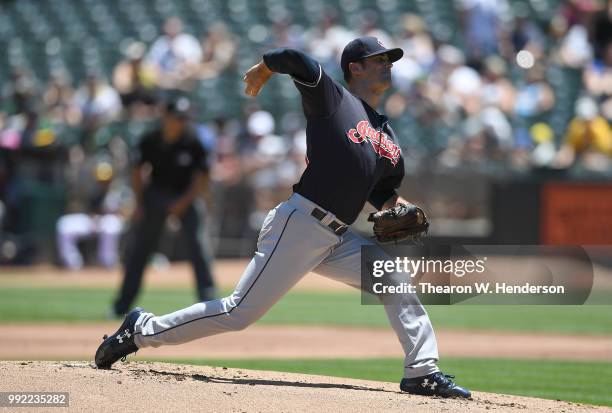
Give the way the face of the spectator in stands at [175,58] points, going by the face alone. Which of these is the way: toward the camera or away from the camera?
toward the camera

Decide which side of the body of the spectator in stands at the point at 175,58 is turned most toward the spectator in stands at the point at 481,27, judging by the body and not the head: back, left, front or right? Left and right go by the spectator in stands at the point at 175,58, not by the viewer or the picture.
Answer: left

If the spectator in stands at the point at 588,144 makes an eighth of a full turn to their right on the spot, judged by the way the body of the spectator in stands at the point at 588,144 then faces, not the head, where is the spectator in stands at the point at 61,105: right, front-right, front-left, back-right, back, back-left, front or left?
front-right

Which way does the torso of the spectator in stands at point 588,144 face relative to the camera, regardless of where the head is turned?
toward the camera

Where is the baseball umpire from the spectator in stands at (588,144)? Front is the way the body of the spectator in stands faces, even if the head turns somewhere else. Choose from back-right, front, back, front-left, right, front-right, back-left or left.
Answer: front-right

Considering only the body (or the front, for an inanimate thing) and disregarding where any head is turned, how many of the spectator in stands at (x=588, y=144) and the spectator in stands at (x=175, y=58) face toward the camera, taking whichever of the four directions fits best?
2

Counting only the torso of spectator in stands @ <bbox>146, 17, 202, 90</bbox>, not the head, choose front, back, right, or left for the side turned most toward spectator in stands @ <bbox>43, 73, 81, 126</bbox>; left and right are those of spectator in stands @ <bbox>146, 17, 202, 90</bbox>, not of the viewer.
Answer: right

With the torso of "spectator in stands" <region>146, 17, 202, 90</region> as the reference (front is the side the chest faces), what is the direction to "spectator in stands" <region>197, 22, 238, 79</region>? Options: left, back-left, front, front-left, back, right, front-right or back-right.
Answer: left

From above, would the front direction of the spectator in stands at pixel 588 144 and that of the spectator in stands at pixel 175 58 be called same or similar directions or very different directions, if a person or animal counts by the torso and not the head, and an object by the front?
same or similar directions

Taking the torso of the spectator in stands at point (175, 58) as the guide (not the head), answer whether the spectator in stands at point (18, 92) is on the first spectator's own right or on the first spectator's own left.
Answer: on the first spectator's own right

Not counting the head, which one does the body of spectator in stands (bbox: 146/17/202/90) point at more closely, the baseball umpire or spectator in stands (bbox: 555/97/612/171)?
the baseball umpire

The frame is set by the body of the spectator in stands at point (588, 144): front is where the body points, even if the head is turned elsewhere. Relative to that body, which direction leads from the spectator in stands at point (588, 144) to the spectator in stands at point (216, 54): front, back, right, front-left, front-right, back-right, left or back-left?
right

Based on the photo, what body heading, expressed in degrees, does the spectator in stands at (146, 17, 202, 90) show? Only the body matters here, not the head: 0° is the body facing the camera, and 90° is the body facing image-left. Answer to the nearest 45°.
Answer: approximately 0°
